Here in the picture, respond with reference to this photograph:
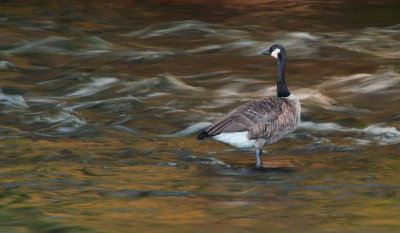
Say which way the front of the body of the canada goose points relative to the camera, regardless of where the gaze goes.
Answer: to the viewer's right
